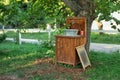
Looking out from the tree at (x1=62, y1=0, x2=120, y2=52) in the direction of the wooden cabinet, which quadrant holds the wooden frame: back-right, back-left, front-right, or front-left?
front-left

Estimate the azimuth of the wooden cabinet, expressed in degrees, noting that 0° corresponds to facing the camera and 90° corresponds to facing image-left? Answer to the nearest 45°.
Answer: approximately 45°

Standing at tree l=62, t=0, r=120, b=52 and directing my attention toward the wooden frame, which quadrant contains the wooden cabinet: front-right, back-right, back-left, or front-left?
front-right
